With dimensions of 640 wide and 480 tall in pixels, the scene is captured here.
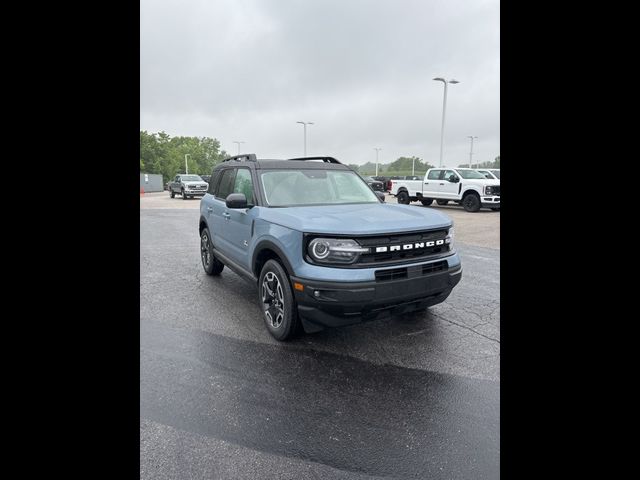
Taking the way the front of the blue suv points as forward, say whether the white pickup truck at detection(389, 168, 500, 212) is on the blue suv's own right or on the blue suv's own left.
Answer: on the blue suv's own left

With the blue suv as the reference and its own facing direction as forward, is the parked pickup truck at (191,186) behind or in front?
behind

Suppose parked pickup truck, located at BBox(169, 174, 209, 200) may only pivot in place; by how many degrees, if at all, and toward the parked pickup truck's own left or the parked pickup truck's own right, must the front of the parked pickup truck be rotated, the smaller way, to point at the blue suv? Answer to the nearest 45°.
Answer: approximately 45° to the parked pickup truck's own right

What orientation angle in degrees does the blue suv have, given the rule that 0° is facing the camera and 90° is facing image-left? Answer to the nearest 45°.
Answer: approximately 315°

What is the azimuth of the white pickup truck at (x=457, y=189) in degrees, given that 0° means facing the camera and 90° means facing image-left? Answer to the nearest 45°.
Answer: approximately 315°
